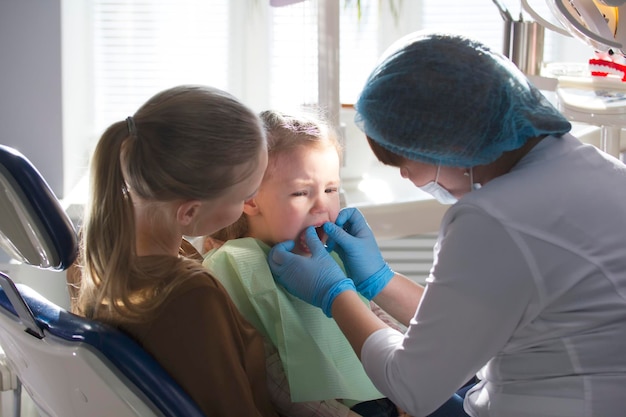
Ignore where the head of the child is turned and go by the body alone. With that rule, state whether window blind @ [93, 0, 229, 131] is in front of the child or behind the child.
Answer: behind

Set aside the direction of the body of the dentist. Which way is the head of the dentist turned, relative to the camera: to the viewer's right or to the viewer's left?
to the viewer's left

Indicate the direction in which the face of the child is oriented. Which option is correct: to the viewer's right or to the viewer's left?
to the viewer's right

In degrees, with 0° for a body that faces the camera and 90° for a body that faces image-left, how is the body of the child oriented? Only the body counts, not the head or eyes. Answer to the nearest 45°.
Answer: approximately 315°
